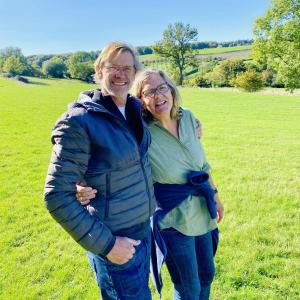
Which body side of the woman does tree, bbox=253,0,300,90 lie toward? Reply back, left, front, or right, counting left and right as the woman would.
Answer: back

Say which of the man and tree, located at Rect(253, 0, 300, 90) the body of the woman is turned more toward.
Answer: the man

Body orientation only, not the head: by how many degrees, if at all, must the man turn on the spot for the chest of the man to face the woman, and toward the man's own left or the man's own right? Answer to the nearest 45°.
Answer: approximately 90° to the man's own left

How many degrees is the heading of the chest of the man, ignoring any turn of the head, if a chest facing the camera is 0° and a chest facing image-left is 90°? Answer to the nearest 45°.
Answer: approximately 315°

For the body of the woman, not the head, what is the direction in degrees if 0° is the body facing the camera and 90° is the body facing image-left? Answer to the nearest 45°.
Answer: approximately 0°

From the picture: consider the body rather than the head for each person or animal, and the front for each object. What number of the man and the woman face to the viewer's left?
0
